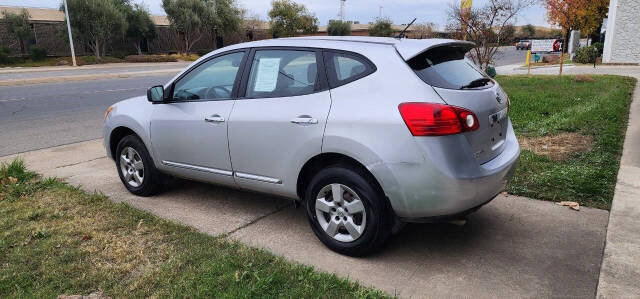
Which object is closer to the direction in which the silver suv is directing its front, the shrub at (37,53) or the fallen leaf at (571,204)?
the shrub

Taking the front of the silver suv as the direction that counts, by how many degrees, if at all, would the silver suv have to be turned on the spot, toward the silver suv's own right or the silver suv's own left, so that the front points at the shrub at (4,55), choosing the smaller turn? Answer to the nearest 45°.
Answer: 0° — it already faces it

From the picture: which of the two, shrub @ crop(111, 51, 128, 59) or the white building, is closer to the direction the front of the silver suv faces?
the shrub

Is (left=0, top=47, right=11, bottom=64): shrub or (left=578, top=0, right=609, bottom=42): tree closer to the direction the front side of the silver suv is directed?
the shrub

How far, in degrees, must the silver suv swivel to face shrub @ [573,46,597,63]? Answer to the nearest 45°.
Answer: approximately 90° to its right

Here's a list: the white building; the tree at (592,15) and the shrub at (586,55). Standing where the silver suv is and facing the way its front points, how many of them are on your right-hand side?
3

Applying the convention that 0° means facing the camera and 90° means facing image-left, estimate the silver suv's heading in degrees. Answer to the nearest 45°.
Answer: approximately 135°

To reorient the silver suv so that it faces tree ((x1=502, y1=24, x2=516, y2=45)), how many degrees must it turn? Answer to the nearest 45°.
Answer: approximately 90° to its right

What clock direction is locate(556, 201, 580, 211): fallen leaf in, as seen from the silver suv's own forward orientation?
The fallen leaf is roughly at 4 o'clock from the silver suv.

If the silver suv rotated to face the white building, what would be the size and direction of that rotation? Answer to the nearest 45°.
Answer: approximately 90° to its right

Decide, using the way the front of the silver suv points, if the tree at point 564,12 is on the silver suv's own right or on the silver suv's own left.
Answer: on the silver suv's own right

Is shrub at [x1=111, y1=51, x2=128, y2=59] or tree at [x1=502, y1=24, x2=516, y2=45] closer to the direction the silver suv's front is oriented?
the shrub
